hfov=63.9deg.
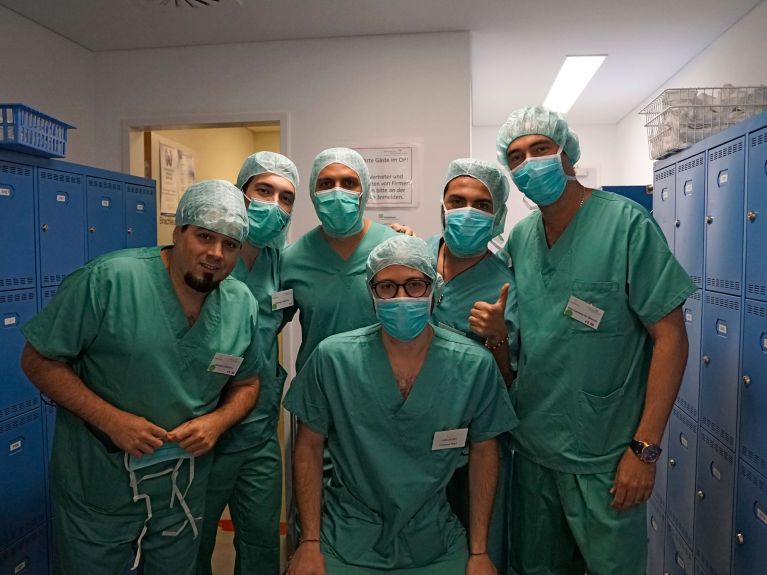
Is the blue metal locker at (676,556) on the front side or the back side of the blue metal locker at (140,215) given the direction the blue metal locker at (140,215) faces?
on the front side

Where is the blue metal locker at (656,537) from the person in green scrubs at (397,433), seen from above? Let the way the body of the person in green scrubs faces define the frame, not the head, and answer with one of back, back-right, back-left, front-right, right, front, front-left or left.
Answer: back-left

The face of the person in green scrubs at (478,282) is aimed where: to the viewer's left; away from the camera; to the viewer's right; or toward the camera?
toward the camera

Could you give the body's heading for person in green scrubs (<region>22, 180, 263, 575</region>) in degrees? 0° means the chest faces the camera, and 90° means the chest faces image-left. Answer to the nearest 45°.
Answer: approximately 315°

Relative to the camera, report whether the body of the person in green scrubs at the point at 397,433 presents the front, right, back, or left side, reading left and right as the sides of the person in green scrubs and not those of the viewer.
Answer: front

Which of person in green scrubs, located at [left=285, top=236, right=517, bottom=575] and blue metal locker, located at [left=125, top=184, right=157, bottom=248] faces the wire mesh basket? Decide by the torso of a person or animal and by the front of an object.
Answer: the blue metal locker

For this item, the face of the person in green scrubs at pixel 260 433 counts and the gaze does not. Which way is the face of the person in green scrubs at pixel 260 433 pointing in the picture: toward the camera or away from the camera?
toward the camera

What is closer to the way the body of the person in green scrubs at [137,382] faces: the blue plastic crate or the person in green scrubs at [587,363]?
the person in green scrubs

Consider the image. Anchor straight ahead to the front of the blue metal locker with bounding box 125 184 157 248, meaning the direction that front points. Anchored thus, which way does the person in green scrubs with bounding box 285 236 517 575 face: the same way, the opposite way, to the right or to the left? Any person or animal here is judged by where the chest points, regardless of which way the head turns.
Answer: to the right

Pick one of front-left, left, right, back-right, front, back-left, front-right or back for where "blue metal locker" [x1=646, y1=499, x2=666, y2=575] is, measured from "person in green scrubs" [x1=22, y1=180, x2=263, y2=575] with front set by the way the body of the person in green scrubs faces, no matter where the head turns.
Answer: front-left

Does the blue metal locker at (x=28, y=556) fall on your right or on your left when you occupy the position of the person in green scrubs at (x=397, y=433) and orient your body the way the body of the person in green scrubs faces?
on your right

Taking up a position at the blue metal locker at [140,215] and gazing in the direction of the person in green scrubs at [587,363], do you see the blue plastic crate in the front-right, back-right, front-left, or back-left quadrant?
front-right

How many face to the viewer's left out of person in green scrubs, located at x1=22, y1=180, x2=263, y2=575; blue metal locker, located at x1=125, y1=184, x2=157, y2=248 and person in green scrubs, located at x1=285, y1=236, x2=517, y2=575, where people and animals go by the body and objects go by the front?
0

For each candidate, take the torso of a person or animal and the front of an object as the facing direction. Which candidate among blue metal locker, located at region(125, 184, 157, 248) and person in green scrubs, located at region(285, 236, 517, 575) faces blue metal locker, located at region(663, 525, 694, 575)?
blue metal locker, located at region(125, 184, 157, 248)

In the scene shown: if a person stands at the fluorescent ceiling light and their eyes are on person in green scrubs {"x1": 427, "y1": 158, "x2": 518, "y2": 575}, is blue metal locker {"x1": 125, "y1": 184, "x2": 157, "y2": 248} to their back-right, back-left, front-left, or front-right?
front-right
